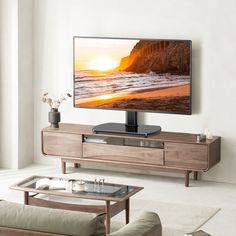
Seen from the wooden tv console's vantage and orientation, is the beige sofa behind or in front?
in front

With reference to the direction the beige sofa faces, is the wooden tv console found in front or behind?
in front

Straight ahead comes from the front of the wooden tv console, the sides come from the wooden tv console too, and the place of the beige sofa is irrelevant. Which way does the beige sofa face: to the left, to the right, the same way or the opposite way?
the opposite way

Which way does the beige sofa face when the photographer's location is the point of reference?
facing away from the viewer and to the right of the viewer
